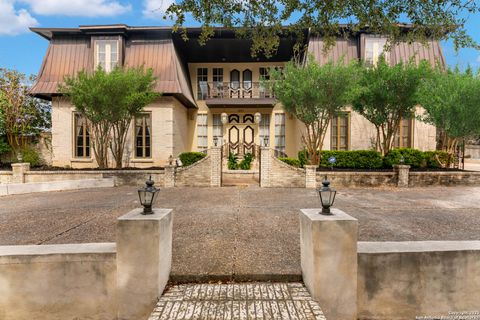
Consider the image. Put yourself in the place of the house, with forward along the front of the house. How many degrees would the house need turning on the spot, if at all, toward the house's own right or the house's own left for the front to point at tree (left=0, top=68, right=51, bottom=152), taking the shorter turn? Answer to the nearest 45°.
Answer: approximately 90° to the house's own right

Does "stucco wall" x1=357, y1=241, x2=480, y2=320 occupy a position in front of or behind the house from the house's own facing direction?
in front

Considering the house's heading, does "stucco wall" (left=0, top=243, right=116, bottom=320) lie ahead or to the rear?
ahead

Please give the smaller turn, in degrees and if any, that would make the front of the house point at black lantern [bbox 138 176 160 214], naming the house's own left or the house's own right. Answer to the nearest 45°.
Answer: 0° — it already faces it

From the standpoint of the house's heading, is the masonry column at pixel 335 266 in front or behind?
in front

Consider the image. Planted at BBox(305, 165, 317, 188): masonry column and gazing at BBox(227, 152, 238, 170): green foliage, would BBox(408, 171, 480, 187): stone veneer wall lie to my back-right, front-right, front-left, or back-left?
back-right

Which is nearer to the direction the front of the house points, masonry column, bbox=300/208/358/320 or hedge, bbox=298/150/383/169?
the masonry column

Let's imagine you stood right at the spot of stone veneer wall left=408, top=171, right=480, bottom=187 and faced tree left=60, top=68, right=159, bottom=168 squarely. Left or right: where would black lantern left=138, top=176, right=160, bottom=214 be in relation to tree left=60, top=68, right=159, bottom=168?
left

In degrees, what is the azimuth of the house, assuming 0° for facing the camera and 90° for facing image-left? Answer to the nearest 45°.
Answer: approximately 0°
